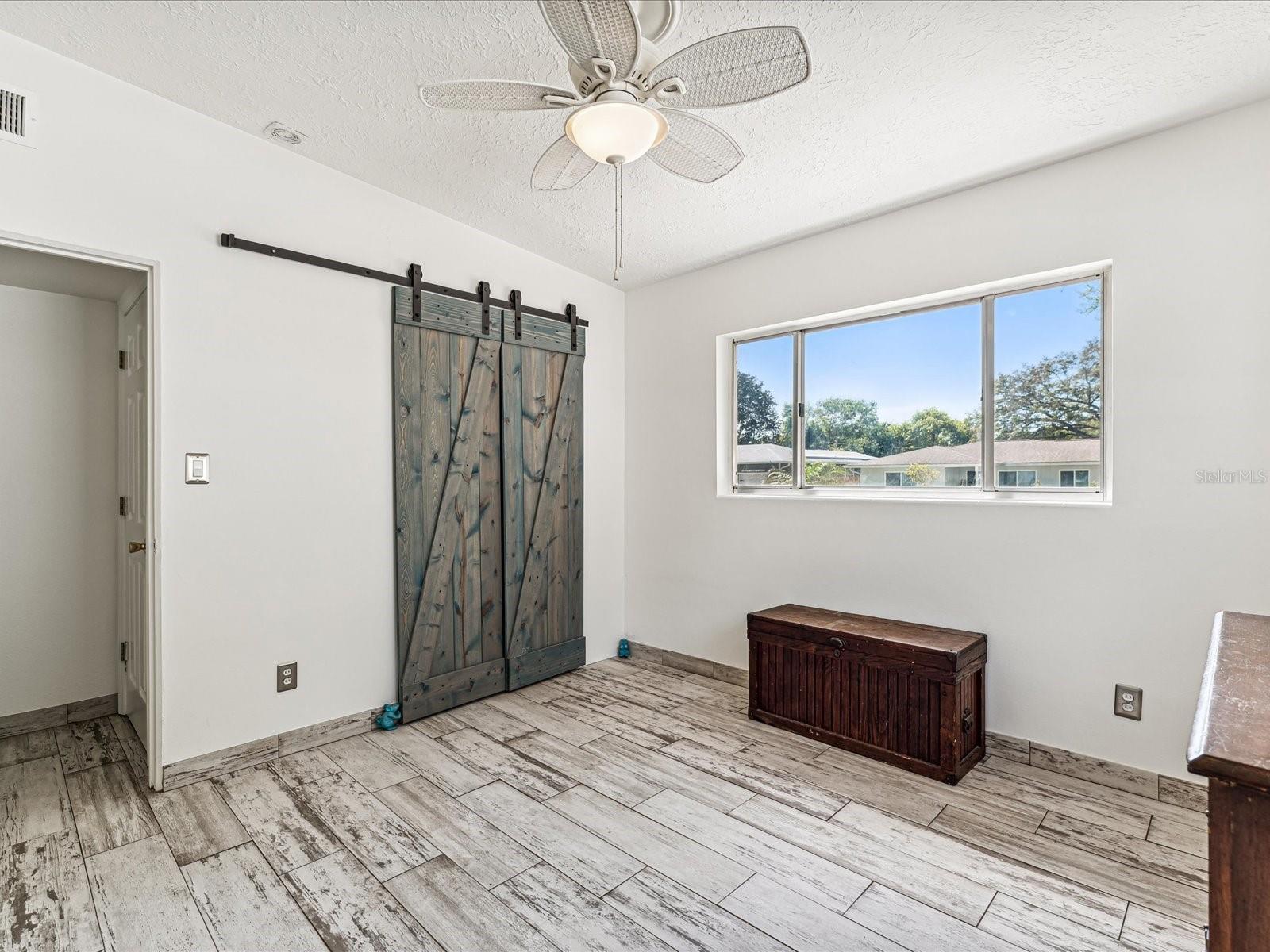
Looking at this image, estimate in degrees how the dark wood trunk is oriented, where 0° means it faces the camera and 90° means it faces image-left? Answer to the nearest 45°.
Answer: approximately 45°

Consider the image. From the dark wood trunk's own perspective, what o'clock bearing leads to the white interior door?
The white interior door is roughly at 1 o'clock from the dark wood trunk.
